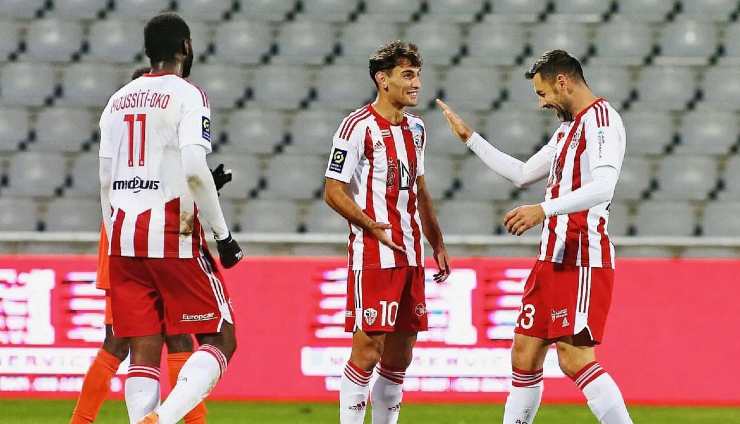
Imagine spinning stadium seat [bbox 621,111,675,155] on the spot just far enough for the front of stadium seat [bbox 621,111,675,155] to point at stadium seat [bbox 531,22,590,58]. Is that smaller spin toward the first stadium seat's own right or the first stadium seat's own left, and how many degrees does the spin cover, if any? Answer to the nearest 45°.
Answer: approximately 135° to the first stadium seat's own right

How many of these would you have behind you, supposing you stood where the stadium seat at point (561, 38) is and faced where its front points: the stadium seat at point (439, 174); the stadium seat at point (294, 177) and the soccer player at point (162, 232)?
0

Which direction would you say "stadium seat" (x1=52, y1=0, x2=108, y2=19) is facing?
toward the camera

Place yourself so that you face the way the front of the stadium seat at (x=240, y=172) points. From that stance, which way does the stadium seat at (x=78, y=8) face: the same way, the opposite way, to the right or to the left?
the same way

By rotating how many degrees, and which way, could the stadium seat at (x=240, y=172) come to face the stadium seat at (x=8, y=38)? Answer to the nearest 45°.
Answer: approximately 135° to its right

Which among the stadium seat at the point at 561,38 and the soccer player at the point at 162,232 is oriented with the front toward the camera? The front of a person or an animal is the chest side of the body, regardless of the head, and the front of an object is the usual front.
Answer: the stadium seat

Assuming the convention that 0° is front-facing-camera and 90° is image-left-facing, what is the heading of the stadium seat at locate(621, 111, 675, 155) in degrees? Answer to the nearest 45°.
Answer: approximately 0°

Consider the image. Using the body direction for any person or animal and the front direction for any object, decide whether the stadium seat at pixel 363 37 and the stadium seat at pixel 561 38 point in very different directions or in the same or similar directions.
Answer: same or similar directions

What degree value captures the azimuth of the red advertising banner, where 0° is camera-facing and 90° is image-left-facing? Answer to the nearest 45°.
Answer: approximately 0°

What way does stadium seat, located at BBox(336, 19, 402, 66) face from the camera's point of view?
toward the camera

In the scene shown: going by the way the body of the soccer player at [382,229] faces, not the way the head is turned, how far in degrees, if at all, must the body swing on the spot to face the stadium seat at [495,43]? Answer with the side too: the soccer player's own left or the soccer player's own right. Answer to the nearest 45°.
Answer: approximately 135° to the soccer player's own left

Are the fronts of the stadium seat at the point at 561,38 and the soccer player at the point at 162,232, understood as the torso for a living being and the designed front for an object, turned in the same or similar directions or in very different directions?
very different directions

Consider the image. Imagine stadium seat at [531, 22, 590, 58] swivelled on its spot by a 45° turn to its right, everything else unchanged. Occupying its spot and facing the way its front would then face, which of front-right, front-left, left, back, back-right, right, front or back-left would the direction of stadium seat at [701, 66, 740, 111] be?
back-left

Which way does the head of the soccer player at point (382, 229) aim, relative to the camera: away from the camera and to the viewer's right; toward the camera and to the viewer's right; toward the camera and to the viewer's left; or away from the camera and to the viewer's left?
toward the camera and to the viewer's right

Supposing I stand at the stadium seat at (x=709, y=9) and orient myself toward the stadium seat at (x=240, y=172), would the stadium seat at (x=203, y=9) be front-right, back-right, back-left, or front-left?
front-right

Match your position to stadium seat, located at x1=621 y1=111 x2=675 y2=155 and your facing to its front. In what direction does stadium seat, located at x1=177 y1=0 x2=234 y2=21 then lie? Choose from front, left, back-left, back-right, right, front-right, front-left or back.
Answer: right

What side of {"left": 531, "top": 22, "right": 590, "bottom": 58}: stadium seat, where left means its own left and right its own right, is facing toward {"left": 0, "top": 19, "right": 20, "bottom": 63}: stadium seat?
right

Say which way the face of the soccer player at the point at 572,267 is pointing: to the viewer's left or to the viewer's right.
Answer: to the viewer's left
